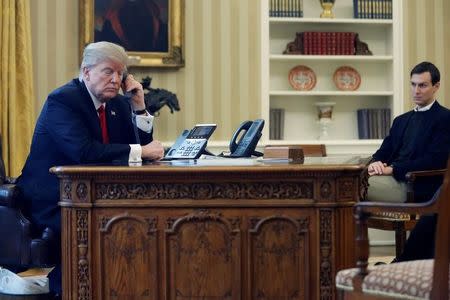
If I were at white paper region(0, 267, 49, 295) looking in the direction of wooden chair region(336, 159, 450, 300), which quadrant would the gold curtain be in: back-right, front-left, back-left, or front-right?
back-left

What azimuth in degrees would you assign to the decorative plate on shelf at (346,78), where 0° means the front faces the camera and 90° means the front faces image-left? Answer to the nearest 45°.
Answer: approximately 0°

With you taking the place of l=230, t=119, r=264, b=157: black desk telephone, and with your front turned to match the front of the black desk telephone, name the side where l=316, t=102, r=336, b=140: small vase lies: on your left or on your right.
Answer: on your right

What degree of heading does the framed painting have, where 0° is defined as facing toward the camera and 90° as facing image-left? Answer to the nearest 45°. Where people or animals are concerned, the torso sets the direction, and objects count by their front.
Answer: approximately 0°

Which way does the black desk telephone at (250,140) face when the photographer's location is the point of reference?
facing to the left of the viewer

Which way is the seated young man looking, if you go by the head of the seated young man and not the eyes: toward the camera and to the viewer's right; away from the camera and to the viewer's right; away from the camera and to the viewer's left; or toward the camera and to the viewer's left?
toward the camera and to the viewer's left

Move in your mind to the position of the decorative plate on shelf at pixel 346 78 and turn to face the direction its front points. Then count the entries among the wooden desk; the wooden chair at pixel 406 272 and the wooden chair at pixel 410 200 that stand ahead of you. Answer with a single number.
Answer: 3

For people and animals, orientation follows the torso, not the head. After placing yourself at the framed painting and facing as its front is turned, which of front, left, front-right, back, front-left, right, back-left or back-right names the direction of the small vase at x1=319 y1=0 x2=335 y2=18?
left

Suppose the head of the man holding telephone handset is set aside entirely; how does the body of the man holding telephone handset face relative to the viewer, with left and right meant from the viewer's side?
facing the viewer and to the right of the viewer
